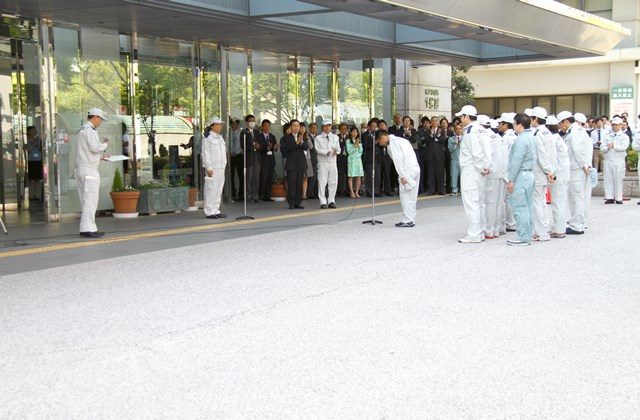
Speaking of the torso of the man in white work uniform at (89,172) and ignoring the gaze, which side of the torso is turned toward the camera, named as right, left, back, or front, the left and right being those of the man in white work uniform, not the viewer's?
right

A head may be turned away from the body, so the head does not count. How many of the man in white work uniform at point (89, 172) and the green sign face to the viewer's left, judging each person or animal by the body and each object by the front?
0

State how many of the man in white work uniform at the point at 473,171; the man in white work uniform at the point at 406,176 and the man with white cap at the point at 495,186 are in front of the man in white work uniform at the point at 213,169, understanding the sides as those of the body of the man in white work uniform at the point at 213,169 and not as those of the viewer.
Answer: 3

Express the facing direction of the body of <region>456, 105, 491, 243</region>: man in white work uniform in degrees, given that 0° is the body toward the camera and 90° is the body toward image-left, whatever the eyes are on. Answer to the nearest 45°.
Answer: approximately 90°

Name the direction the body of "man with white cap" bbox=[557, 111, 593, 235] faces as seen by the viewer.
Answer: to the viewer's left

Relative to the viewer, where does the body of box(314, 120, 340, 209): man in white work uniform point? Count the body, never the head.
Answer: toward the camera

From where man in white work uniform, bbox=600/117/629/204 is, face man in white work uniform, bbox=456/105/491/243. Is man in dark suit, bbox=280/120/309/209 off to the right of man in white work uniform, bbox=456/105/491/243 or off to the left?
right

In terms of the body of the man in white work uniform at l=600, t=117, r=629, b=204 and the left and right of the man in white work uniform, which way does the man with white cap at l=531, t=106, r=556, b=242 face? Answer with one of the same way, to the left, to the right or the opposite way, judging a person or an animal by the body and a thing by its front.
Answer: to the right

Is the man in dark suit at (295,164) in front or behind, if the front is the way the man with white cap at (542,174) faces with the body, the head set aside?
in front

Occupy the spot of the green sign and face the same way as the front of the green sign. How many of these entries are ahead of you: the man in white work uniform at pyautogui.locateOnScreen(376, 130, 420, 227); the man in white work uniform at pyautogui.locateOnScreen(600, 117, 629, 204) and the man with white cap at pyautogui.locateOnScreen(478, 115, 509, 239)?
3

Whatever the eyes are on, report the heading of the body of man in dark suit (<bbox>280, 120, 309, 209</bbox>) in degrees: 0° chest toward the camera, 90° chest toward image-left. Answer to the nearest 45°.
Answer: approximately 315°

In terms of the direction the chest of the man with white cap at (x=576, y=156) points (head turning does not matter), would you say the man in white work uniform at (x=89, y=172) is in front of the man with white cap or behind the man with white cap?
in front

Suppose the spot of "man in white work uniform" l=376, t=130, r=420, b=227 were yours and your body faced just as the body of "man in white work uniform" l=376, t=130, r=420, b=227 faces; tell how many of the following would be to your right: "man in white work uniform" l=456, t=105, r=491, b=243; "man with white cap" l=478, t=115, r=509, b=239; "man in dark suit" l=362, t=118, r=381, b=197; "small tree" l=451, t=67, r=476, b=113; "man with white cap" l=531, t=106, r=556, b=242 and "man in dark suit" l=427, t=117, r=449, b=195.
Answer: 3
